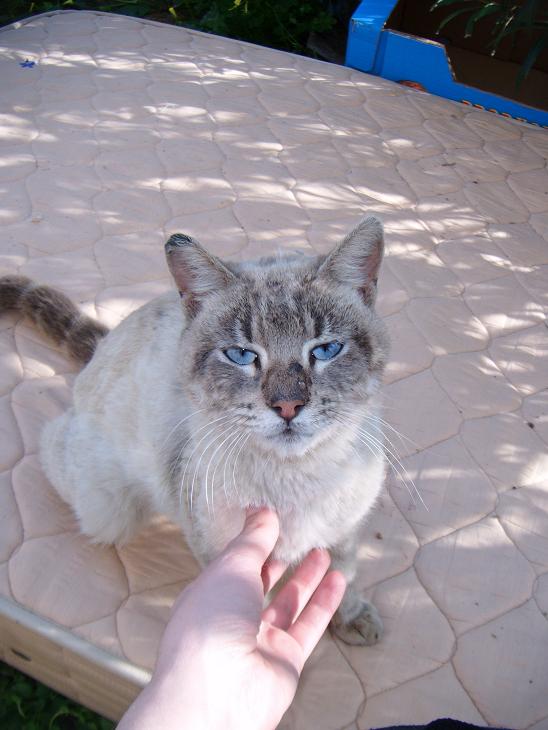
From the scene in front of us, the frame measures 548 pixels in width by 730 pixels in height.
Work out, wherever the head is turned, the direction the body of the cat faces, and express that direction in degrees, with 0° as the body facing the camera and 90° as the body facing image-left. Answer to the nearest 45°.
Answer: approximately 315°

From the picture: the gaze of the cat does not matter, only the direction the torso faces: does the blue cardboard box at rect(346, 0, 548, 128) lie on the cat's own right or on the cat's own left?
on the cat's own left
